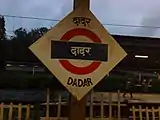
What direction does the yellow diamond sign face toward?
toward the camera
